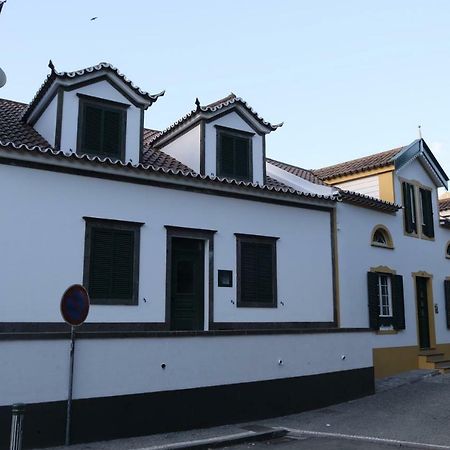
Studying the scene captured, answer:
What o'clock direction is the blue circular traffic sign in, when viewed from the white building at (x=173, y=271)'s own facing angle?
The blue circular traffic sign is roughly at 2 o'clock from the white building.
